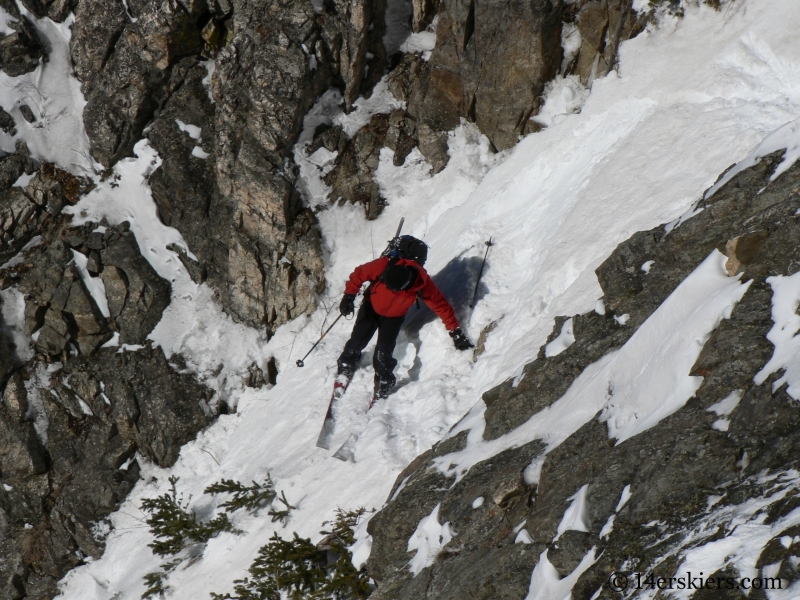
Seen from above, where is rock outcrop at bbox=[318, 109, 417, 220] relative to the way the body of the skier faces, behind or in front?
behind

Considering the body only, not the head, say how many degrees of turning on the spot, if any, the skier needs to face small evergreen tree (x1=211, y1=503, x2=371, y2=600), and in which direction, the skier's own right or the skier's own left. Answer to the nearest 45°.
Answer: approximately 45° to the skier's own right

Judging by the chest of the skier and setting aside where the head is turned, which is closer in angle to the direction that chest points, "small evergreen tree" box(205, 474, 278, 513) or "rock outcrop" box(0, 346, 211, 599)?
the small evergreen tree

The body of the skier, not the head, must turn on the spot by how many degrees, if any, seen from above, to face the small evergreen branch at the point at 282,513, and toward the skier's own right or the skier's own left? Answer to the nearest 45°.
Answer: approximately 45° to the skier's own right
